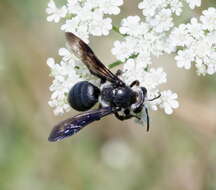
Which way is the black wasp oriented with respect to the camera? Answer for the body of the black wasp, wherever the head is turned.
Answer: to the viewer's right

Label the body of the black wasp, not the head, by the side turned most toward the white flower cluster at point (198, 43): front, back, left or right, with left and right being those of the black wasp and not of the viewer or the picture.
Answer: front

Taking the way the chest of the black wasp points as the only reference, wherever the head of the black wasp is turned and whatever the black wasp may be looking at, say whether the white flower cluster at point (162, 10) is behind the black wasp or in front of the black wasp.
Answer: in front
